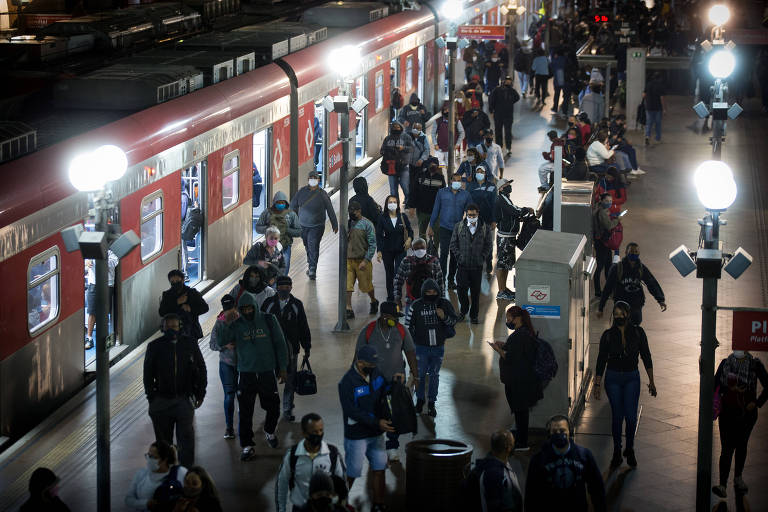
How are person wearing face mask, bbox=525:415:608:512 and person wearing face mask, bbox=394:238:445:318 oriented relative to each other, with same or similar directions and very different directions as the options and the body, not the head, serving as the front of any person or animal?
same or similar directions

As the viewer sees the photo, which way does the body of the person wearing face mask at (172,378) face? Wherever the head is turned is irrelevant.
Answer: toward the camera

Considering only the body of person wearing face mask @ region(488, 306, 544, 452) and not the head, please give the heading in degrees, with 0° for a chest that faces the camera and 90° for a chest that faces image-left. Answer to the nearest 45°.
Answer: approximately 90°

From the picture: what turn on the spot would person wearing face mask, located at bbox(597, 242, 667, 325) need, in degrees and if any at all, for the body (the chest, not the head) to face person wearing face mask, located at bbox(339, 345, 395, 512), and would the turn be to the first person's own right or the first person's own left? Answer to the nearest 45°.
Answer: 0° — they already face them

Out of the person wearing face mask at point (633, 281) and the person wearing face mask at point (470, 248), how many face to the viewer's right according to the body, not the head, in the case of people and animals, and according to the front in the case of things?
0

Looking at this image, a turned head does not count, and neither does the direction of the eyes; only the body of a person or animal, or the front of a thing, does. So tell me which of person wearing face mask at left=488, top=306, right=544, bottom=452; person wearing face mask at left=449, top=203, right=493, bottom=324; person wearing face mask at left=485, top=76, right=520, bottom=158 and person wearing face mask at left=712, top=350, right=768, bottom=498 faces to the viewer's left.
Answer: person wearing face mask at left=488, top=306, right=544, bottom=452

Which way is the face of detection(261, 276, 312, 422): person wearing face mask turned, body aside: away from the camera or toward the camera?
toward the camera

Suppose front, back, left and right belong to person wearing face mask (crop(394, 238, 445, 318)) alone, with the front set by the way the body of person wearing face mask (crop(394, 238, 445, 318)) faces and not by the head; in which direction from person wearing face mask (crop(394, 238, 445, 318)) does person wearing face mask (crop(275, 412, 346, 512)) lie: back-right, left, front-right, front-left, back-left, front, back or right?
front

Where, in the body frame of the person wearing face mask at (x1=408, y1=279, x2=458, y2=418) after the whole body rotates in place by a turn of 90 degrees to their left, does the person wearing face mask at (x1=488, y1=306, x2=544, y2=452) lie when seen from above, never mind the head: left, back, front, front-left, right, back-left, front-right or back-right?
front-right

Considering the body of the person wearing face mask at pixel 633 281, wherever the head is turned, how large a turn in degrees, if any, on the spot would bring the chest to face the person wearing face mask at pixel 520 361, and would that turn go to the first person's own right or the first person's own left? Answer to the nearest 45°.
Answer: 0° — they already face them

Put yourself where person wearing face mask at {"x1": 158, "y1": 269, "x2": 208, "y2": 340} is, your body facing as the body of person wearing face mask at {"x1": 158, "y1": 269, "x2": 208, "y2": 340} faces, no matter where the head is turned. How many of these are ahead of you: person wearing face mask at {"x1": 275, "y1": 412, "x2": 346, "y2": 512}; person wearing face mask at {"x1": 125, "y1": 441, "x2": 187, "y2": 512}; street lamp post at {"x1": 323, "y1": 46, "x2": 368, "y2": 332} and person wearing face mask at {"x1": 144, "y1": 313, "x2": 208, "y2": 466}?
3

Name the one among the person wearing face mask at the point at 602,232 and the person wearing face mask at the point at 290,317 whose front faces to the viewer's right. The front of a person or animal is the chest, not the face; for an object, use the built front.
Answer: the person wearing face mask at the point at 602,232
